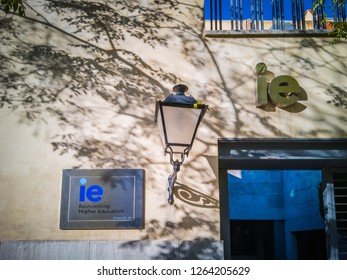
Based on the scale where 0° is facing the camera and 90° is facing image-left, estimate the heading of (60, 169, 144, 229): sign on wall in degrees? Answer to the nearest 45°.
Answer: approximately 0°

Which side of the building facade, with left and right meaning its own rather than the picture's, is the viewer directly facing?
front

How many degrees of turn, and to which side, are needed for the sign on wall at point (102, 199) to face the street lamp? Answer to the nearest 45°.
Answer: approximately 45° to its left
